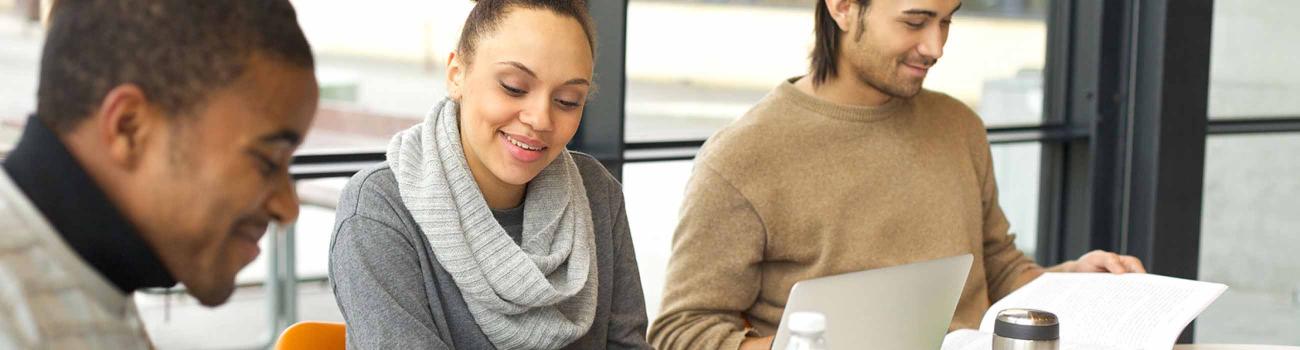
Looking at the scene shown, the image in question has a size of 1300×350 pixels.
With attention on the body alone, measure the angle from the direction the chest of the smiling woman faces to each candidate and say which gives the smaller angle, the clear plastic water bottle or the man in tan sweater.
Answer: the clear plastic water bottle

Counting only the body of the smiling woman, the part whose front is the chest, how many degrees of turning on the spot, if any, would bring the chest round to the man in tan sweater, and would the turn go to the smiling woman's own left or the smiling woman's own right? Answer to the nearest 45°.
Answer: approximately 90° to the smiling woman's own left

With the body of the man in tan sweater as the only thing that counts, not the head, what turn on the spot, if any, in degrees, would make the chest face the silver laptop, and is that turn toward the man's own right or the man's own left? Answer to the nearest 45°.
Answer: approximately 45° to the man's own right

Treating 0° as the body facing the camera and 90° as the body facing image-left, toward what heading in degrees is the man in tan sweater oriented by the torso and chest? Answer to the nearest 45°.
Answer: approximately 315°
